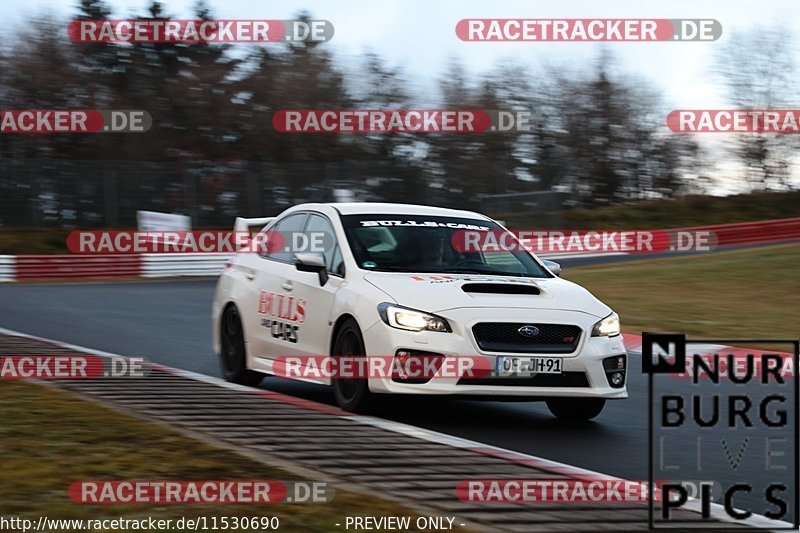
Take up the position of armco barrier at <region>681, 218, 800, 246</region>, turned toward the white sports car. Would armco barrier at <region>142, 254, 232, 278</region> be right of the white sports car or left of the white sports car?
right

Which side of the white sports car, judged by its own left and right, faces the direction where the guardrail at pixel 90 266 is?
back

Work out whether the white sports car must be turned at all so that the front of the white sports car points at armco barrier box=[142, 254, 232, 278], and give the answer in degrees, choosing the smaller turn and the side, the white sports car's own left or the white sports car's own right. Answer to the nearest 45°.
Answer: approximately 135° to the white sports car's own left

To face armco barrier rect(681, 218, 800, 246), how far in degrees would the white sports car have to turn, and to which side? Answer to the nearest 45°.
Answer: approximately 135° to its left

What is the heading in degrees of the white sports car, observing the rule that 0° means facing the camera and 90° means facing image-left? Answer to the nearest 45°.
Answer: approximately 315°

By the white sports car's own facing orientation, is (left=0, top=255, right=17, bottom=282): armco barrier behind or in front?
behind
